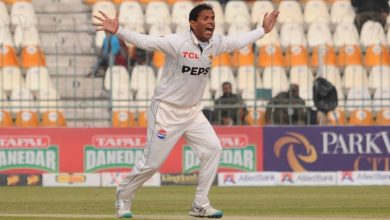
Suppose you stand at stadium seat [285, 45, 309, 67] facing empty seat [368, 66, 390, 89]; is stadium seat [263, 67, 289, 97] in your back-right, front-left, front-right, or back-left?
back-right

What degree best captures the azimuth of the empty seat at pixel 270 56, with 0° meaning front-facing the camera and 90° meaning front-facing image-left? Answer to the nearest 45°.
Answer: approximately 0°

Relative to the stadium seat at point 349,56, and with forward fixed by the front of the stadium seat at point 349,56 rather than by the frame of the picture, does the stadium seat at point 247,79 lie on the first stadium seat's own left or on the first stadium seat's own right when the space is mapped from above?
on the first stadium seat's own right
